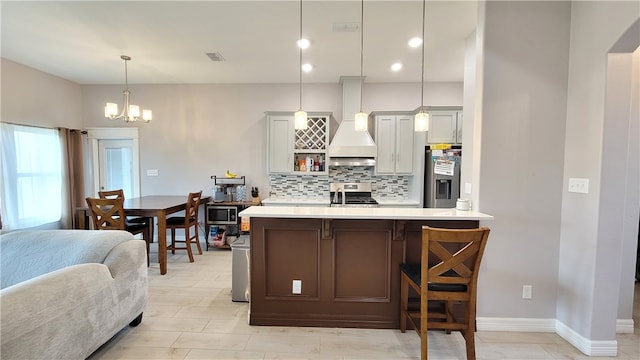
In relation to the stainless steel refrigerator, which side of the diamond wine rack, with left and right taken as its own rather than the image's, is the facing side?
left

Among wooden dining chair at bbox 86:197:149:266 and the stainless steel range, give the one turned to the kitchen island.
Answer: the stainless steel range

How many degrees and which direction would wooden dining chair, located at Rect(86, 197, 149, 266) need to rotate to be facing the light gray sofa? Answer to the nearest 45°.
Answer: approximately 135° to its right

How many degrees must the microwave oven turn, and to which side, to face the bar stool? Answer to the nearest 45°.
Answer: approximately 45° to its left

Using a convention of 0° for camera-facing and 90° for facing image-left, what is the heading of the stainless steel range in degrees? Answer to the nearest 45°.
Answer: approximately 0°

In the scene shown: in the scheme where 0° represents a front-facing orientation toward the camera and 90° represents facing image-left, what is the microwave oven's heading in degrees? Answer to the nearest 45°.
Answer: approximately 0°

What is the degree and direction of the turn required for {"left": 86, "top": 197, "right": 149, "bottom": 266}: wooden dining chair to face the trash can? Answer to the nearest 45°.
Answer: approximately 90° to its right
